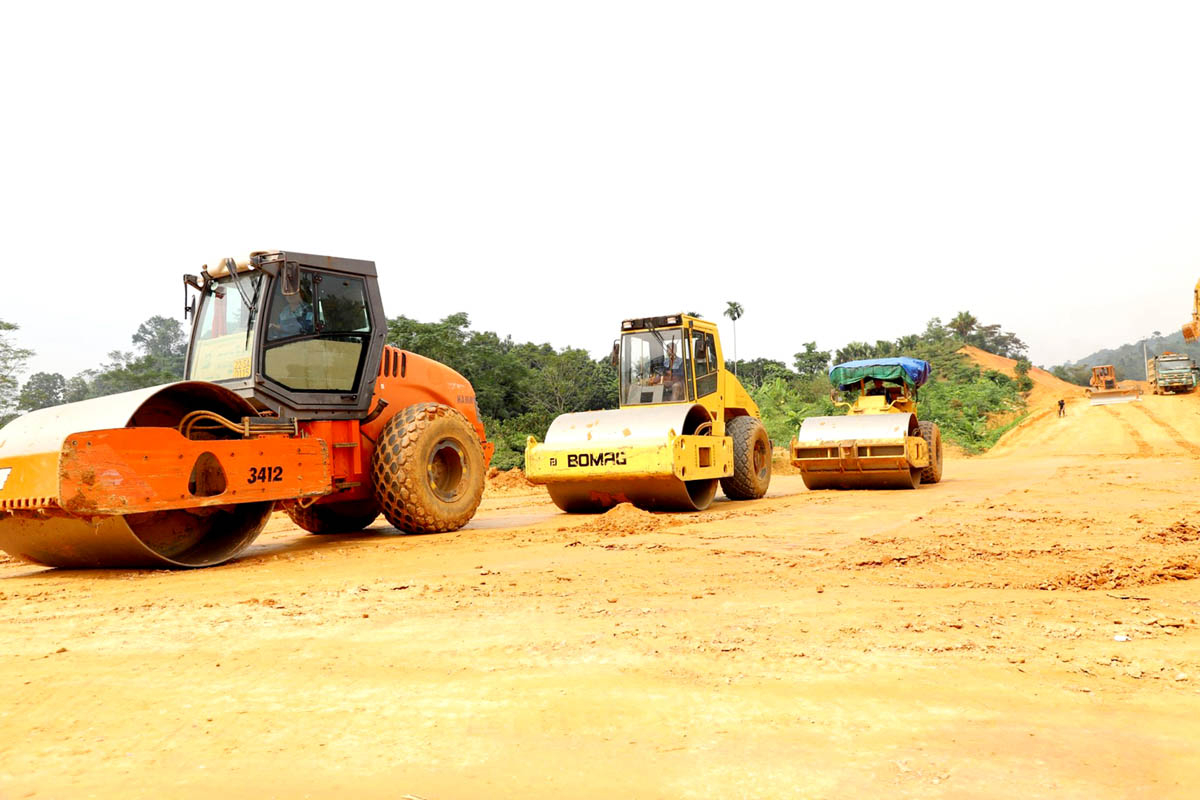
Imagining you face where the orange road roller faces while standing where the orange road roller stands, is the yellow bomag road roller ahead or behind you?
behind

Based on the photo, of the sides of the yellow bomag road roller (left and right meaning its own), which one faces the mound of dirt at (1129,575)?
left

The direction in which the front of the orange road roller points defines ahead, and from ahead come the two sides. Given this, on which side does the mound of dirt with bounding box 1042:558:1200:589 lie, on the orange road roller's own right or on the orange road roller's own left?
on the orange road roller's own left

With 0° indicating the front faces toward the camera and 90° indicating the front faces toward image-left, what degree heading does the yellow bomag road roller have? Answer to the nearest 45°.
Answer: approximately 45°

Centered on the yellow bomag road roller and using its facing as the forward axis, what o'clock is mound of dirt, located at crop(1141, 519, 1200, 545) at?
The mound of dirt is roughly at 9 o'clock from the yellow bomag road roller.

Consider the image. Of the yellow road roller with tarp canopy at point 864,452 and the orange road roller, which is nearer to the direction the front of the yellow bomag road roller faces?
the orange road roller

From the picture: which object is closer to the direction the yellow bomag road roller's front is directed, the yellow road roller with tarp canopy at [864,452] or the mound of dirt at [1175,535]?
the mound of dirt

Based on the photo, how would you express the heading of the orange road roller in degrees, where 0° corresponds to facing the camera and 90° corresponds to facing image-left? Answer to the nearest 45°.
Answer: approximately 45°

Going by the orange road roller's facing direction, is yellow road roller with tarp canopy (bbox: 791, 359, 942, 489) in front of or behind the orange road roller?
behind

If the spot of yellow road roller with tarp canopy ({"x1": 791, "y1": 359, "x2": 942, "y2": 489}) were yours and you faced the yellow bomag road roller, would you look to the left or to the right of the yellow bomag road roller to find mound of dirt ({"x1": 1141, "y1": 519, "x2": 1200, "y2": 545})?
left

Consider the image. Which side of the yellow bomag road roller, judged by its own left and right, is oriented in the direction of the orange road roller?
front

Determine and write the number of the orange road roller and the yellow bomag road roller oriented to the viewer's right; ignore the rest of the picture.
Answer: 0
